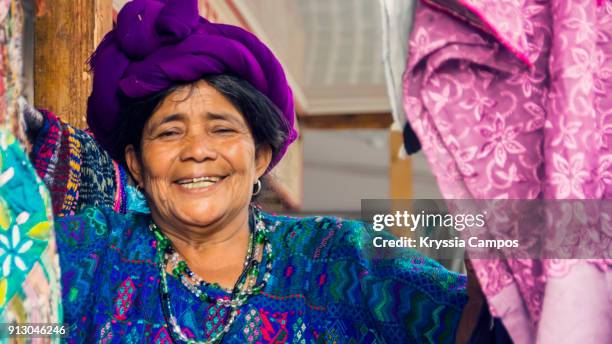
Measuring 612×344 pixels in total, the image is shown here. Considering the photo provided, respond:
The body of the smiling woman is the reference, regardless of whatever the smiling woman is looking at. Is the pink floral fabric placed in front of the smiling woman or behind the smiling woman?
in front

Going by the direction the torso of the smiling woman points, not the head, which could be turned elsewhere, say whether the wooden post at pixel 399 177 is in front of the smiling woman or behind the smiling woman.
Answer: behind

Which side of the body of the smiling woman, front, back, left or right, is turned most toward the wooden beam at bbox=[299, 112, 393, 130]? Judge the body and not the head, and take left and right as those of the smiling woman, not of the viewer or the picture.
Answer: back

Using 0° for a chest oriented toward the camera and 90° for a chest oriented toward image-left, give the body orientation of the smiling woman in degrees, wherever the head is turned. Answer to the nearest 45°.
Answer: approximately 0°
